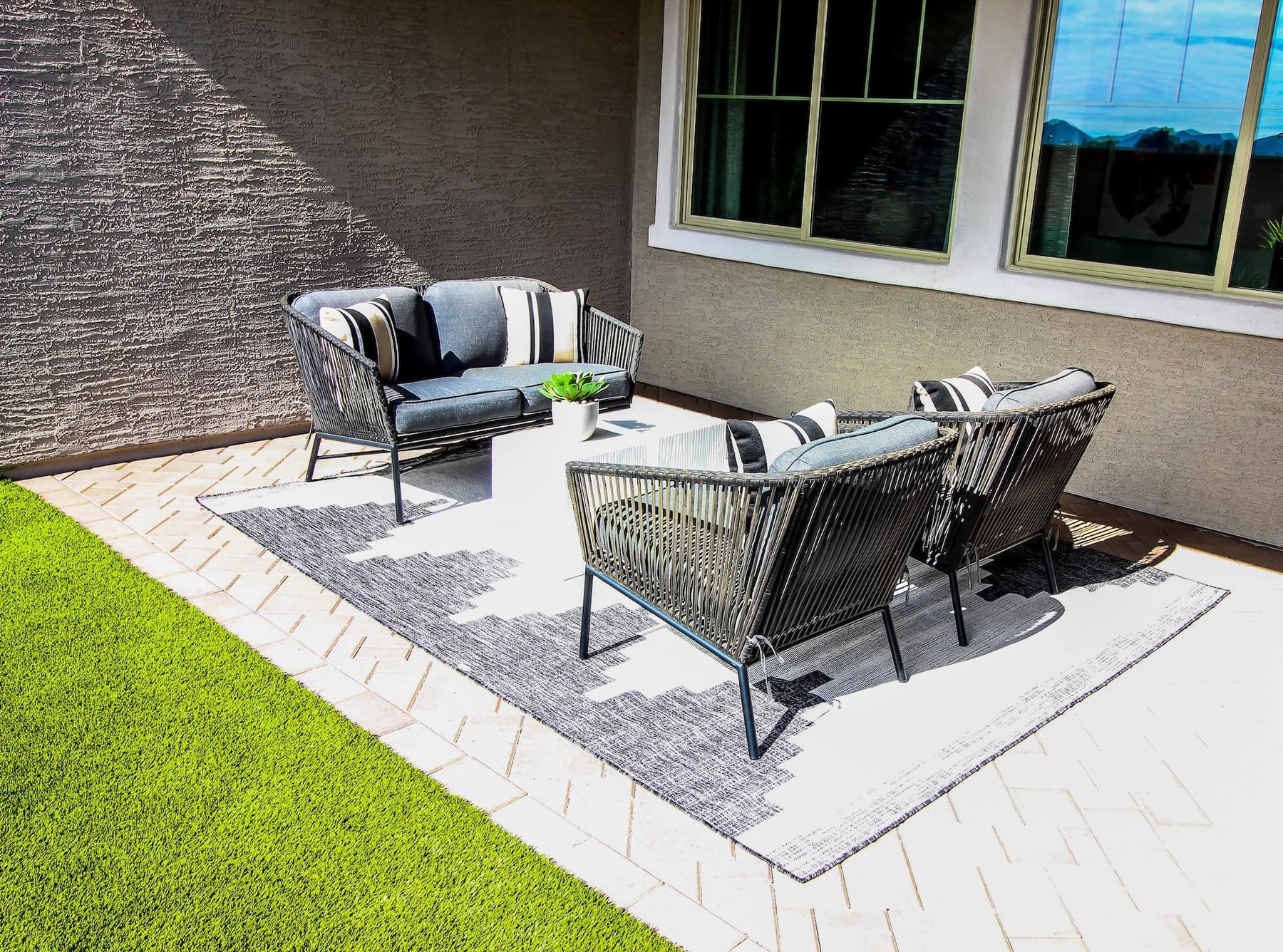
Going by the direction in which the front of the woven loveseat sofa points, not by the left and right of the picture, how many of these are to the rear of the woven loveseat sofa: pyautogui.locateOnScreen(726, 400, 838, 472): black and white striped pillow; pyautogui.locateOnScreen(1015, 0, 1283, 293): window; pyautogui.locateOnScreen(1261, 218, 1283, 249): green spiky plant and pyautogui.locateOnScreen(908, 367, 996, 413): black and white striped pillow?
0

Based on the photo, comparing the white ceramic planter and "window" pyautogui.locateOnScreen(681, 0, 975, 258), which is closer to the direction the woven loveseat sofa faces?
the white ceramic planter

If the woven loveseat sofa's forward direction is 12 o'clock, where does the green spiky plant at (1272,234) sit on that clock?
The green spiky plant is roughly at 11 o'clock from the woven loveseat sofa.

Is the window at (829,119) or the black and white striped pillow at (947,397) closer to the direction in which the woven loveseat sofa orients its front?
the black and white striped pillow

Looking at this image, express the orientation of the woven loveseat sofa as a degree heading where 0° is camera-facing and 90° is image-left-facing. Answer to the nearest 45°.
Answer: approximately 315°

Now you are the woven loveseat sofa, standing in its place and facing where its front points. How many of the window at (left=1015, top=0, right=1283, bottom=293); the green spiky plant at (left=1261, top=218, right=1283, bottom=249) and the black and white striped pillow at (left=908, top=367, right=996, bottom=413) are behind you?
0

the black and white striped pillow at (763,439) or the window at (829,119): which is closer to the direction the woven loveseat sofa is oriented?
the black and white striped pillow

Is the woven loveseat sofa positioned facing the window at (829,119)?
no

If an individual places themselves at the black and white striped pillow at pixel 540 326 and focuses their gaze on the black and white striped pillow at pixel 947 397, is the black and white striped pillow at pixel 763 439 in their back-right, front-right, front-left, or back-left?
front-right

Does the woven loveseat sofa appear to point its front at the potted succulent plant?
yes

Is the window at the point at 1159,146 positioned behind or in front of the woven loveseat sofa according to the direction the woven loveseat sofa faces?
in front

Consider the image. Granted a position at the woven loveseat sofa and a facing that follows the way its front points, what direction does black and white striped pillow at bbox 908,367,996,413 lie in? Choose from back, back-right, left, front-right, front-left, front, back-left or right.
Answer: front

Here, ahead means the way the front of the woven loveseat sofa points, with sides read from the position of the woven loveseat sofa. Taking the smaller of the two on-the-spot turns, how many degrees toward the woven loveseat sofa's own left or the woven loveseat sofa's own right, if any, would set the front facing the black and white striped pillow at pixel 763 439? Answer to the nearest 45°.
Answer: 0° — it already faces it
